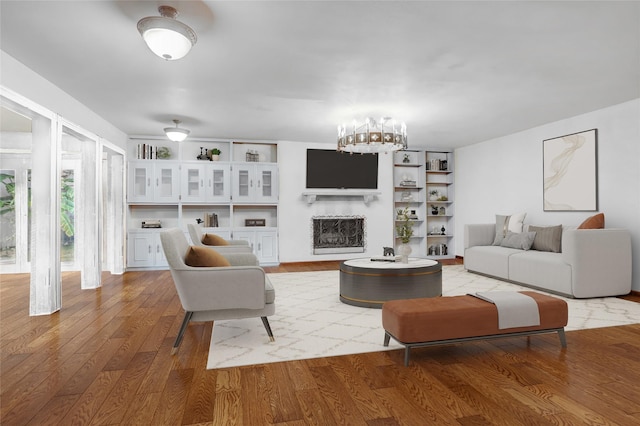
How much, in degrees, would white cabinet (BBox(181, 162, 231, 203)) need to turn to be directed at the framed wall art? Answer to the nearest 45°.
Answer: approximately 45° to its left

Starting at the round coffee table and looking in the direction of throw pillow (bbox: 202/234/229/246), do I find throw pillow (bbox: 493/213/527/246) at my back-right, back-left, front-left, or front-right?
back-right

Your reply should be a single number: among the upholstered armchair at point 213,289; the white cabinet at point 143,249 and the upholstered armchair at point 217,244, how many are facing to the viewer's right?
2

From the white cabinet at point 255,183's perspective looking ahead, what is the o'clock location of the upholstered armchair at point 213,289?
The upholstered armchair is roughly at 12 o'clock from the white cabinet.

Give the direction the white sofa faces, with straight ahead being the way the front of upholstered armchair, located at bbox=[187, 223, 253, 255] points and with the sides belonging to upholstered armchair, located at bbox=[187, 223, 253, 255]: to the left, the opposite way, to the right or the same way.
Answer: the opposite way

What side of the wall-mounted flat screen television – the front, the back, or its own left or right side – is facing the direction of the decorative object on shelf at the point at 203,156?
right

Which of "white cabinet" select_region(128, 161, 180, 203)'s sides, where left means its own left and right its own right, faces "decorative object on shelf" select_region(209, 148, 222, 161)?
left

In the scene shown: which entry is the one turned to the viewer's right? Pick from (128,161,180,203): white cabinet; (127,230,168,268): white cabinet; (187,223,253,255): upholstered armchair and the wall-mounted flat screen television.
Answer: the upholstered armchair

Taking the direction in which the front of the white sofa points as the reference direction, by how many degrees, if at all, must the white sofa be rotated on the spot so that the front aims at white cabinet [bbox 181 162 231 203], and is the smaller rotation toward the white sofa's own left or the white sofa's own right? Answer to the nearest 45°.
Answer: approximately 45° to the white sofa's own right

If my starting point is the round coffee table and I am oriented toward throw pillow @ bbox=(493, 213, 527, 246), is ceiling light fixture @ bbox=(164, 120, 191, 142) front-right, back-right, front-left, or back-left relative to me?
back-left

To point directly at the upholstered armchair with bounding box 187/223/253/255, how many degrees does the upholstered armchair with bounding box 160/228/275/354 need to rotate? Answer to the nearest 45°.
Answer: approximately 90° to its left

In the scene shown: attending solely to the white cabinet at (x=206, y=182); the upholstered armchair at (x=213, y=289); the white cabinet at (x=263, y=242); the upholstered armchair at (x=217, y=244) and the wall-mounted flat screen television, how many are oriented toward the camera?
3
